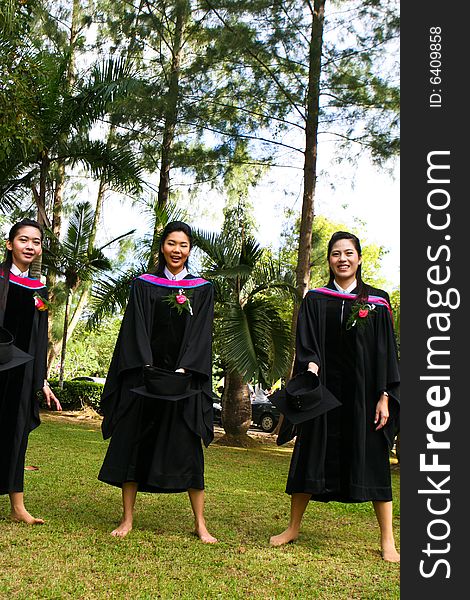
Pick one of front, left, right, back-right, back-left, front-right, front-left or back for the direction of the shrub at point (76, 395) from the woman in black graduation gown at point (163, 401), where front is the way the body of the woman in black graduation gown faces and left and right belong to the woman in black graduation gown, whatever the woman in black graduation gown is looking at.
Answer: back

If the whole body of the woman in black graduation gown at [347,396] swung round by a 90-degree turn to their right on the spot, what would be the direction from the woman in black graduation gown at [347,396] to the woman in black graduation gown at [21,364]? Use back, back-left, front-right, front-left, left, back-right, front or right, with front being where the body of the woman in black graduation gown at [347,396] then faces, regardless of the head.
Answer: front

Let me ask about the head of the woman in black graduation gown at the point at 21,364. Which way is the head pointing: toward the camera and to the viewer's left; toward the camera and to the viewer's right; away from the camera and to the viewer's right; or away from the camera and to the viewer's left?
toward the camera and to the viewer's right

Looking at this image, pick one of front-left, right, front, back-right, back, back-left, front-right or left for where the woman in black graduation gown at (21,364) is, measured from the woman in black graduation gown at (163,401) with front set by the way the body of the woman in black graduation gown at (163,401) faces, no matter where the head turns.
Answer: right

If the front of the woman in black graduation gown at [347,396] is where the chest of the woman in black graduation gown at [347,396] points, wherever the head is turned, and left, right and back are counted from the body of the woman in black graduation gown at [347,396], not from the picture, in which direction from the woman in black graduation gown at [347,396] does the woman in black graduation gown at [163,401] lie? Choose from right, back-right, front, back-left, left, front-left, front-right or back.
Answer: right

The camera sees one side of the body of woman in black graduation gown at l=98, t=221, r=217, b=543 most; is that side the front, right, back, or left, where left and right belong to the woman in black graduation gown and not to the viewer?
front

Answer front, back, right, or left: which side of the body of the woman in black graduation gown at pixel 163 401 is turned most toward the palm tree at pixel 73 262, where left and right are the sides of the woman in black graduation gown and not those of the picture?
back

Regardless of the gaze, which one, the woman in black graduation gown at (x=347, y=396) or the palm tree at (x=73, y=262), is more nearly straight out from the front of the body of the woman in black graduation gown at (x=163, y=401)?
the woman in black graduation gown

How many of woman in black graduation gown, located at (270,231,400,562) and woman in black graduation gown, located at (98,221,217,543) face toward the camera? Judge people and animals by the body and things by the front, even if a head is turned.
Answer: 2

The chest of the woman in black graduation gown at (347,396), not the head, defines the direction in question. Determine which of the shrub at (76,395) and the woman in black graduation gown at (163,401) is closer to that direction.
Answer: the woman in black graduation gown
